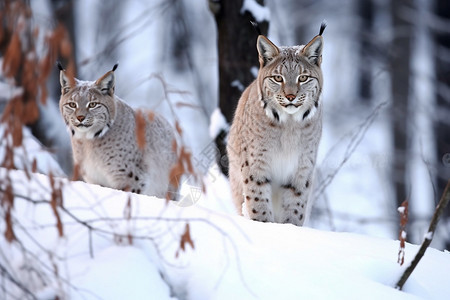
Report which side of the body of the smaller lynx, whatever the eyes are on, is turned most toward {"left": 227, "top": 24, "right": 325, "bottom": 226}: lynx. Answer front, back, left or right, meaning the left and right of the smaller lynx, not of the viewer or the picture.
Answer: left

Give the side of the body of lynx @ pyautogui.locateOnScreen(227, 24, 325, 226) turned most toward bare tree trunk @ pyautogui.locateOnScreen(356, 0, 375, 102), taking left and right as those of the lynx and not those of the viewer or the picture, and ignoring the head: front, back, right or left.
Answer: back

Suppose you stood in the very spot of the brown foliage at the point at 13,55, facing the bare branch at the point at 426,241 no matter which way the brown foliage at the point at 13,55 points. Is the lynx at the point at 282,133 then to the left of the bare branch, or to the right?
left

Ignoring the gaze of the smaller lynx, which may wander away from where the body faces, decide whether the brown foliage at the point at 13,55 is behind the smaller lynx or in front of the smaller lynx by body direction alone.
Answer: in front

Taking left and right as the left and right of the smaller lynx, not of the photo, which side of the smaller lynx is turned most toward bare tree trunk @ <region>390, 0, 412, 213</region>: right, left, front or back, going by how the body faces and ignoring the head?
back

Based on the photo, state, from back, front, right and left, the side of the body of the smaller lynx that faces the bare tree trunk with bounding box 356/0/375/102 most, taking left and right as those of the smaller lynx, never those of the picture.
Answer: back

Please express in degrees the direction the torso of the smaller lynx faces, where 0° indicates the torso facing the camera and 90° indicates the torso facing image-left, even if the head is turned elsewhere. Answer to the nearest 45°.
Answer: approximately 45°

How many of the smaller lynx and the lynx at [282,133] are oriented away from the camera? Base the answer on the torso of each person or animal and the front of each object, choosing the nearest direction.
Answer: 0

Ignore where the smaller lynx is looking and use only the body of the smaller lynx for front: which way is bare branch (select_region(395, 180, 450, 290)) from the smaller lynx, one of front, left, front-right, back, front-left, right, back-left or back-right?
left

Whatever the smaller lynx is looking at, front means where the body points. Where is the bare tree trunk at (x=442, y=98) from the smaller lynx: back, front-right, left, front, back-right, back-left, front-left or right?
back

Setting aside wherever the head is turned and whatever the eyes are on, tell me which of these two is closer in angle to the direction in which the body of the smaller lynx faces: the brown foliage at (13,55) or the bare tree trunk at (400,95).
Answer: the brown foliage

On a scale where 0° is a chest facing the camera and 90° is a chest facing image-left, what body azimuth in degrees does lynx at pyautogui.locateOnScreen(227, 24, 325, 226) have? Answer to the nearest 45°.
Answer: approximately 0°

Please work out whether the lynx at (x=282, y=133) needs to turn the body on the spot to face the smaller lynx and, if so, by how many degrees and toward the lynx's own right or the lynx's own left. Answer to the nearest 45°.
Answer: approximately 90° to the lynx's own right

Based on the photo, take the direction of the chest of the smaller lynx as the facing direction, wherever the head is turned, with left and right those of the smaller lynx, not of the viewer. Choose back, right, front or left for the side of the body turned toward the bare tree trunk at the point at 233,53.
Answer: back
